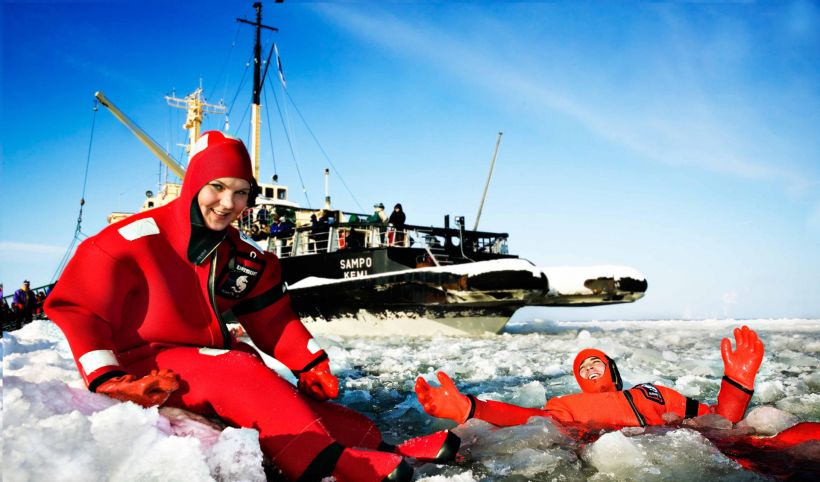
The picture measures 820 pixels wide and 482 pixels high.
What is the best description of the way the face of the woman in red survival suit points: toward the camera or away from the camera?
toward the camera

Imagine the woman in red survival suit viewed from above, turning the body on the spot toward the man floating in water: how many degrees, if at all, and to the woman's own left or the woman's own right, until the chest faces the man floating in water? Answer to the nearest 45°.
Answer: approximately 45° to the woman's own left

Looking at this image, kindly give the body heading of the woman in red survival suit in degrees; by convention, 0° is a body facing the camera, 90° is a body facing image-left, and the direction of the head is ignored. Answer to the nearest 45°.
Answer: approximately 315°
